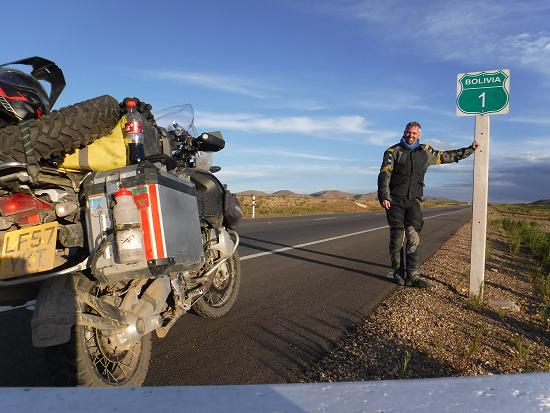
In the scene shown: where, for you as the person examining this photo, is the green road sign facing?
facing the viewer

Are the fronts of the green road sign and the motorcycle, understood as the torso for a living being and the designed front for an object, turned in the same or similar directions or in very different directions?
very different directions

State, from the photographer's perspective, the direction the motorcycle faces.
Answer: facing away from the viewer and to the right of the viewer

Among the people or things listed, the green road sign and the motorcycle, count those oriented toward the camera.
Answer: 1

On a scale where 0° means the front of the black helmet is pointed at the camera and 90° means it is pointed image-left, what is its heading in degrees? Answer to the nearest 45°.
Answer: approximately 270°

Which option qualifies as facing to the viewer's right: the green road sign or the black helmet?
the black helmet

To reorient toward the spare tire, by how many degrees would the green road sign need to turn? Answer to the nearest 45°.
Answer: approximately 45° to its right

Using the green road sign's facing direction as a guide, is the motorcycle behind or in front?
in front
